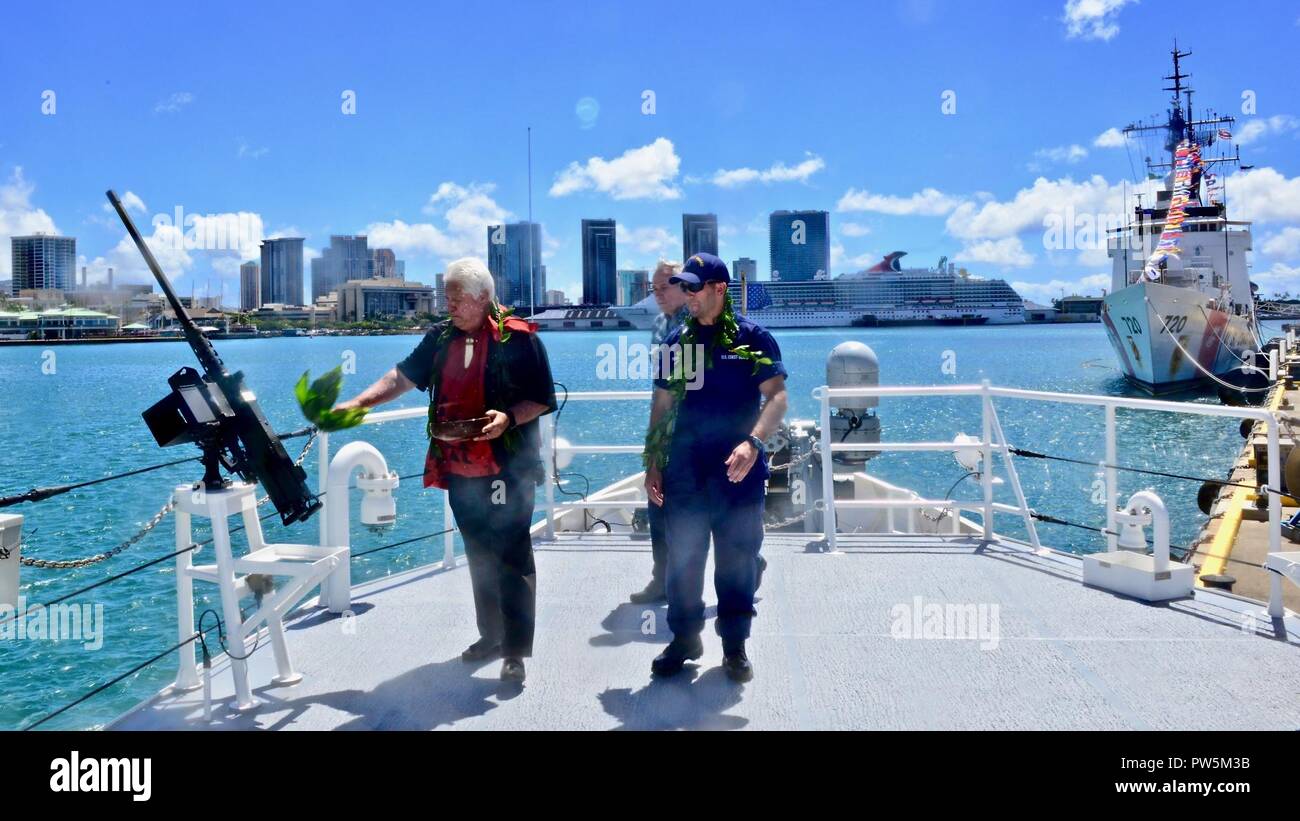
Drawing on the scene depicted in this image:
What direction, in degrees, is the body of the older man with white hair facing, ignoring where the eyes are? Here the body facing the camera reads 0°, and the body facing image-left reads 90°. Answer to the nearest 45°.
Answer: approximately 45°

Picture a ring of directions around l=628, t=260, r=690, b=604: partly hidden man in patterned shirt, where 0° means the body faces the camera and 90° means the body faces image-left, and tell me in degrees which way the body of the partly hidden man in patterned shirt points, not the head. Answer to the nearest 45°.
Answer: approximately 45°

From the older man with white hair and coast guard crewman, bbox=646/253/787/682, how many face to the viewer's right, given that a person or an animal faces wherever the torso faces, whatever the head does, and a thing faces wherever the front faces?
0

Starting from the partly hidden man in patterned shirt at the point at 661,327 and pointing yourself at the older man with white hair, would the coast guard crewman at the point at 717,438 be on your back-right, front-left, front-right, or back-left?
front-left

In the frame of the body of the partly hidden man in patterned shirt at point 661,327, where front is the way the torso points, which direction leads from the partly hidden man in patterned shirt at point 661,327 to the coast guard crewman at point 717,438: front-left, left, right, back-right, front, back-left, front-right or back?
front-left

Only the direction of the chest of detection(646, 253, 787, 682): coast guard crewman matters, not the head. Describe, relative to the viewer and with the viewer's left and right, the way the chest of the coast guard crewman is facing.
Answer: facing the viewer and to the left of the viewer

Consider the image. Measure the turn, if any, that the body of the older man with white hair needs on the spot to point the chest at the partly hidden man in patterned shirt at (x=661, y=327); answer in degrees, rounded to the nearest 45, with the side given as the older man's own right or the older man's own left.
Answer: approximately 180°

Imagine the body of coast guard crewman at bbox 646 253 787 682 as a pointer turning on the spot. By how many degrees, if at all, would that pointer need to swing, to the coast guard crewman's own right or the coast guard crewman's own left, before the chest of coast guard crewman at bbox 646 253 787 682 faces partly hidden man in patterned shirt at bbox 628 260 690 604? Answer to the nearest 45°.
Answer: approximately 135° to the coast guard crewman's own right
